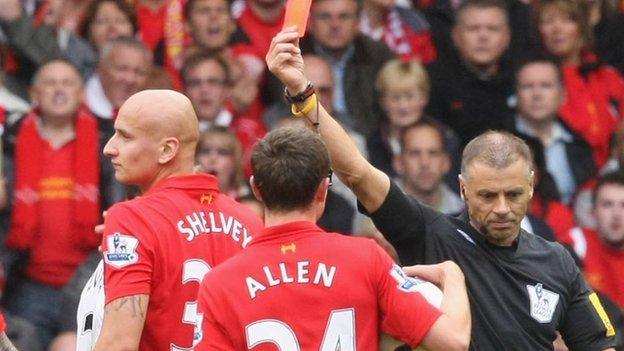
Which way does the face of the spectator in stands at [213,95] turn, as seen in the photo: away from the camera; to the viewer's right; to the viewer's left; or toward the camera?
toward the camera

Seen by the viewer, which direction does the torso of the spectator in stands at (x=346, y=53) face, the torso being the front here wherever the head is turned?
toward the camera

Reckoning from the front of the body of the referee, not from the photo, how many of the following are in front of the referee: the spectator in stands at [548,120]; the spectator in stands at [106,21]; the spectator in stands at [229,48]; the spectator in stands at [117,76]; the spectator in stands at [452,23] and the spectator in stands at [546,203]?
0

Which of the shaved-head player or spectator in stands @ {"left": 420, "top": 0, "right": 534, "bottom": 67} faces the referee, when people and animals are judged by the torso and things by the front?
the spectator in stands

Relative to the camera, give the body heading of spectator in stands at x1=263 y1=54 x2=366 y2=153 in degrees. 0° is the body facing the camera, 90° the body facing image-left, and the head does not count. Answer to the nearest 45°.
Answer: approximately 0°

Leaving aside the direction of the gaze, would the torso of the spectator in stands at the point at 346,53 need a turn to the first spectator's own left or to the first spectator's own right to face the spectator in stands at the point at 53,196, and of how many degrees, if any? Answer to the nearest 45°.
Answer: approximately 45° to the first spectator's own right

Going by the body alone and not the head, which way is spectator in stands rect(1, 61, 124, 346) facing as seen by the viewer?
toward the camera

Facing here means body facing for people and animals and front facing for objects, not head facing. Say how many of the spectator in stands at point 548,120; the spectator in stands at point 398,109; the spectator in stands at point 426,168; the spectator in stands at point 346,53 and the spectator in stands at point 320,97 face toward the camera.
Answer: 5

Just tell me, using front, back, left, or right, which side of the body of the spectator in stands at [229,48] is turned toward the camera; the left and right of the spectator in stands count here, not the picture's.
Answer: front

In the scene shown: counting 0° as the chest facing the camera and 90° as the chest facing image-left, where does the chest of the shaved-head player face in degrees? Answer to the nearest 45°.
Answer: approximately 135°

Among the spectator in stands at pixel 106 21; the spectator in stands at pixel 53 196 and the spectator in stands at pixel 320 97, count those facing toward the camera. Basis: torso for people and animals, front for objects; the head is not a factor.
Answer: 3

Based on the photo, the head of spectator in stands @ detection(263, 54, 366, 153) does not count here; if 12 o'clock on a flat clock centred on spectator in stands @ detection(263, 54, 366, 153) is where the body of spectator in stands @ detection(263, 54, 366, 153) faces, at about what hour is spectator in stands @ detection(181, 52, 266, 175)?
spectator in stands @ detection(181, 52, 266, 175) is roughly at 3 o'clock from spectator in stands @ detection(263, 54, 366, 153).

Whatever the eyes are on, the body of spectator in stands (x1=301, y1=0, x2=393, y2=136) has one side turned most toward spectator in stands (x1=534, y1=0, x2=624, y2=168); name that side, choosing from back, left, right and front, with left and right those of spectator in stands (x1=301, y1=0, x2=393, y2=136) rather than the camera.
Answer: left

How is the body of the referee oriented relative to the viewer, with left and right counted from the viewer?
facing the viewer

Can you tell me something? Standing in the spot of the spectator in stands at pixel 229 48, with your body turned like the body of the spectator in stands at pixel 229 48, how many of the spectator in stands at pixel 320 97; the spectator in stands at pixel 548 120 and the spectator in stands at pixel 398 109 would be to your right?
0

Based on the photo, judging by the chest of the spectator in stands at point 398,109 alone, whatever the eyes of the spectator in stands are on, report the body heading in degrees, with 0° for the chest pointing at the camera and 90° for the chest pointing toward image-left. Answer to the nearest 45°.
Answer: approximately 0°

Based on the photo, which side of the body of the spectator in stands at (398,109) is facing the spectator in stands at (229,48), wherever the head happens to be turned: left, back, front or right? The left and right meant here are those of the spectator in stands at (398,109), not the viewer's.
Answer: right
